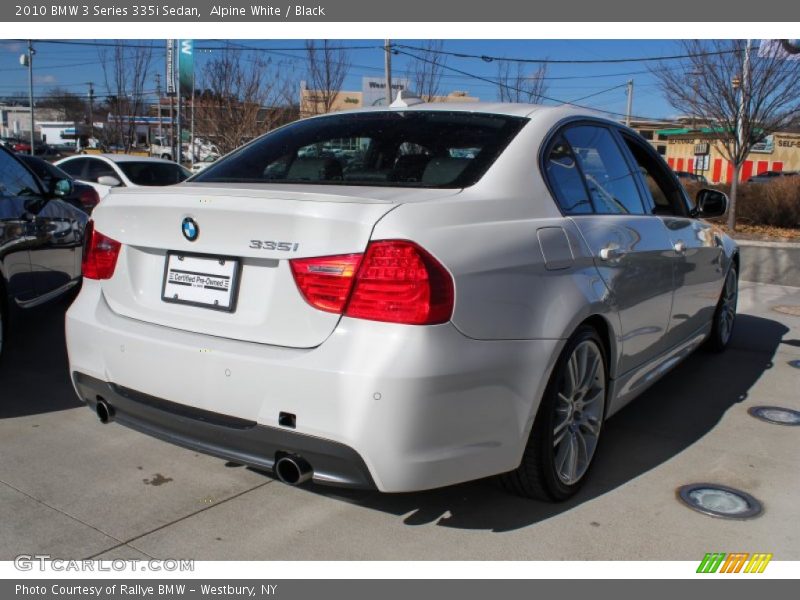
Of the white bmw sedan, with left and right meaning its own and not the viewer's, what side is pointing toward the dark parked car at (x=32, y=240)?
left

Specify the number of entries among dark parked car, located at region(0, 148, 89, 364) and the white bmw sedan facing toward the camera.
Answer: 0

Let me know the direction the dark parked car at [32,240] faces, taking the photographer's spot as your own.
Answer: facing away from the viewer and to the right of the viewer

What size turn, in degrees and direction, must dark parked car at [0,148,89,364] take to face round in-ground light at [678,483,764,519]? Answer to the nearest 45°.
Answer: approximately 90° to its right

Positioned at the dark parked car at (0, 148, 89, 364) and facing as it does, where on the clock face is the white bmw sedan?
The white bmw sedan is roughly at 4 o'clock from the dark parked car.

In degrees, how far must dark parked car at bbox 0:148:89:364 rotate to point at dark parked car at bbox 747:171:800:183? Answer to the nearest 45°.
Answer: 0° — it already faces it

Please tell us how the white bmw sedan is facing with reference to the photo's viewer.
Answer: facing away from the viewer and to the right of the viewer

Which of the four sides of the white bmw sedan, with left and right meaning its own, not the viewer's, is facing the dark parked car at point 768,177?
front

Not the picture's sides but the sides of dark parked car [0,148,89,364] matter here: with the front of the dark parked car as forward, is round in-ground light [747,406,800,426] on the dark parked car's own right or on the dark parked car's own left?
on the dark parked car's own right
